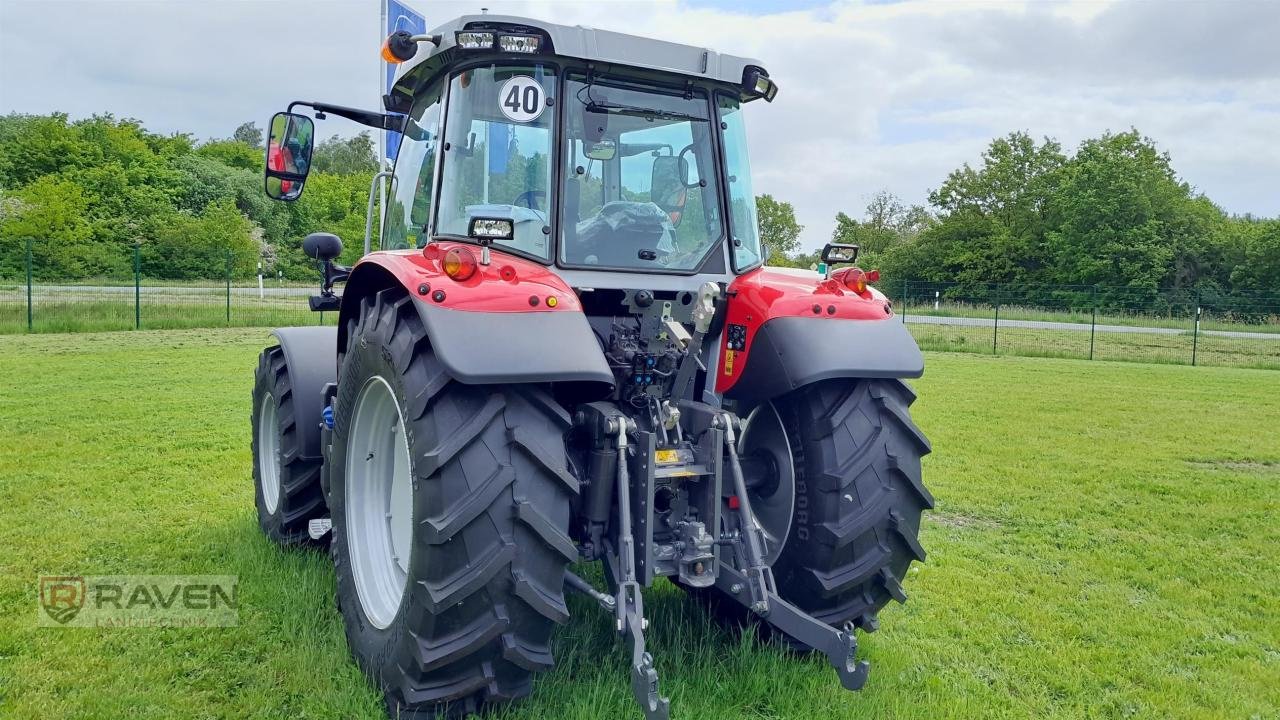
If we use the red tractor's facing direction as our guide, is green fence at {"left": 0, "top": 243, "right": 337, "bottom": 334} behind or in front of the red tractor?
in front

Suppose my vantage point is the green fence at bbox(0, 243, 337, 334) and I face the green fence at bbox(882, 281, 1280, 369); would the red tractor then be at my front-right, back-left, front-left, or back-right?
front-right

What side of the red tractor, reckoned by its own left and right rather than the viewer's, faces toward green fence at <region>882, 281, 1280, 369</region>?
right

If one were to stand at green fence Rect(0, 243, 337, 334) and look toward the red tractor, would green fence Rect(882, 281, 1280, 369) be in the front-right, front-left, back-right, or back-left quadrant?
front-left

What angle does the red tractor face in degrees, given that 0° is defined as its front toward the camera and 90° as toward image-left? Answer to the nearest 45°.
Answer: approximately 135°
